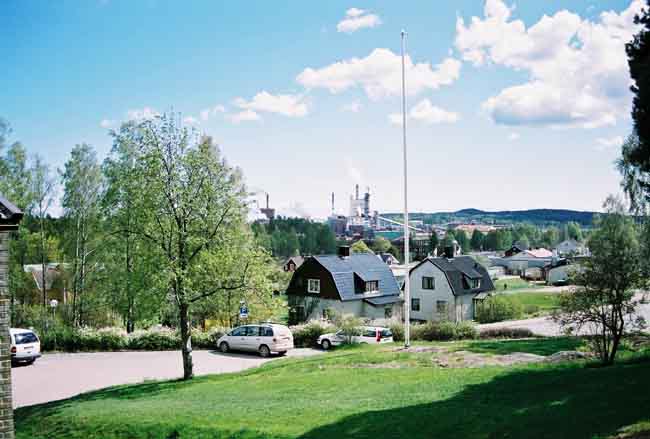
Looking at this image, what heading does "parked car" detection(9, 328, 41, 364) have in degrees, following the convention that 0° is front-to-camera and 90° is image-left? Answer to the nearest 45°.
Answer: approximately 135°

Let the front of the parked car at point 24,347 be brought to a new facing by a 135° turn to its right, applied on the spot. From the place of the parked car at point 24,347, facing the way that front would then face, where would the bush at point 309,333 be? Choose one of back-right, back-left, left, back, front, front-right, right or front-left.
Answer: front

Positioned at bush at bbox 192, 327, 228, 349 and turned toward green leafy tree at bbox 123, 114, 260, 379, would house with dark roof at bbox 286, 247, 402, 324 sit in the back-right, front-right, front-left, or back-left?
back-left

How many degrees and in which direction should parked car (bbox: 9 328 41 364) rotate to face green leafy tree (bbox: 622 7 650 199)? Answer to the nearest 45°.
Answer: approximately 180°

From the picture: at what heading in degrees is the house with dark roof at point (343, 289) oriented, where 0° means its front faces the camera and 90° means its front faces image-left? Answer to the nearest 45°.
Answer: approximately 315°

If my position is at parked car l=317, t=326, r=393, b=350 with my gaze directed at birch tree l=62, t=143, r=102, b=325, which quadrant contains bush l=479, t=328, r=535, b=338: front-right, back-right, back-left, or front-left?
back-right

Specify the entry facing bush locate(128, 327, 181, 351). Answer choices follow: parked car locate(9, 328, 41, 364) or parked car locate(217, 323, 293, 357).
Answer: parked car locate(217, 323, 293, 357)

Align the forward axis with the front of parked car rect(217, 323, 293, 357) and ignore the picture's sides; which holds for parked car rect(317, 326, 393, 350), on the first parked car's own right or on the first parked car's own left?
on the first parked car's own right

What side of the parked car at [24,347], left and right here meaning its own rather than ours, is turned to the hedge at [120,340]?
right

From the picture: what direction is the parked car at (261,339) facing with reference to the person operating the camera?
facing away from the viewer and to the left of the viewer
